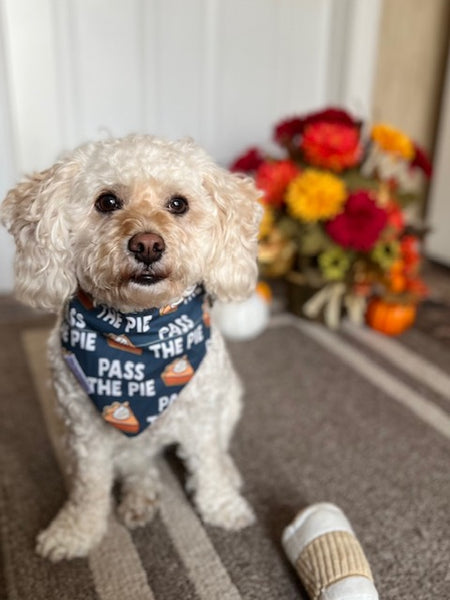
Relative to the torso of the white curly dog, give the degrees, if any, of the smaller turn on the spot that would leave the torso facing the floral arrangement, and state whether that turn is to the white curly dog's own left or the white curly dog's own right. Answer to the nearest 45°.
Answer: approximately 135° to the white curly dog's own left

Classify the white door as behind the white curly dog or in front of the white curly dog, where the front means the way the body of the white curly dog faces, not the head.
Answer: behind

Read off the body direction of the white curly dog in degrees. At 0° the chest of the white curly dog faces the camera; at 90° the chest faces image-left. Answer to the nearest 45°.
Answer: approximately 0°

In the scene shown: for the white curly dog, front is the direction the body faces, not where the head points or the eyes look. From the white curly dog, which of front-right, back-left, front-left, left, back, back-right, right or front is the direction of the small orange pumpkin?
back-left
